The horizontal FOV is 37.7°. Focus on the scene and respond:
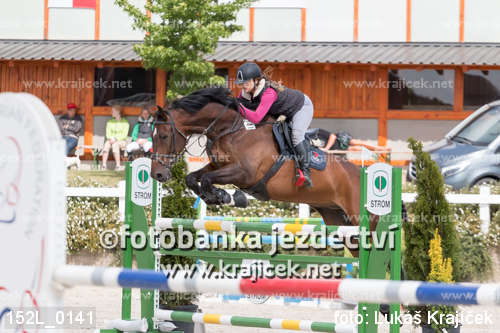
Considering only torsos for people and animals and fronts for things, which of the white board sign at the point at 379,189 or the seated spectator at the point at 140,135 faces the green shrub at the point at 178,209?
the seated spectator

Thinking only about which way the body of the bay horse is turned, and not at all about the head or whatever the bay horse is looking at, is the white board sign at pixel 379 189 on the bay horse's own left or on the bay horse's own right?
on the bay horse's own left

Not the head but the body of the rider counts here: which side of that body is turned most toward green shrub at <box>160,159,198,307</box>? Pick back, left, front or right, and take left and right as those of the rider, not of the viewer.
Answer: front

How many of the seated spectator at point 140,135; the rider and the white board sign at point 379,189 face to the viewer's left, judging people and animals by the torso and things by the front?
1

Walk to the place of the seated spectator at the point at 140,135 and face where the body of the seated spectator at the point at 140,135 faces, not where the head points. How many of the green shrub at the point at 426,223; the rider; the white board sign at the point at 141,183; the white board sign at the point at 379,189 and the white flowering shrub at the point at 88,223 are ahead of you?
5

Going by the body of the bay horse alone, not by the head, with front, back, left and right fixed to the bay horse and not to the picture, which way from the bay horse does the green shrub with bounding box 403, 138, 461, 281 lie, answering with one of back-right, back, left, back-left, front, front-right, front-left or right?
back-left

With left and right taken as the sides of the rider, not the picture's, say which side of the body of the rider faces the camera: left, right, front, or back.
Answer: left

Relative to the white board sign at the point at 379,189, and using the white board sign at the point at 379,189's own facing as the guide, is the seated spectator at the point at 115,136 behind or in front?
behind

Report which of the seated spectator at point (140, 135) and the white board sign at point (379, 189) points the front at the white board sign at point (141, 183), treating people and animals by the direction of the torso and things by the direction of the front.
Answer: the seated spectator

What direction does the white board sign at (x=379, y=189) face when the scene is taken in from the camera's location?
facing the viewer

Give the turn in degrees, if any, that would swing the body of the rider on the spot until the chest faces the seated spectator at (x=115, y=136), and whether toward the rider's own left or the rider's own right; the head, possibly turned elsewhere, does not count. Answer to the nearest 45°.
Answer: approximately 90° to the rider's own right

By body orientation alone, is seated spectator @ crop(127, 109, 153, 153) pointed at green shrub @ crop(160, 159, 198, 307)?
yes

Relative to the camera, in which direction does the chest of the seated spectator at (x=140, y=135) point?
toward the camera

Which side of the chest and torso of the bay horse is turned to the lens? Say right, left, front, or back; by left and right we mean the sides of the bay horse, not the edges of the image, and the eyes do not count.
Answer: left
